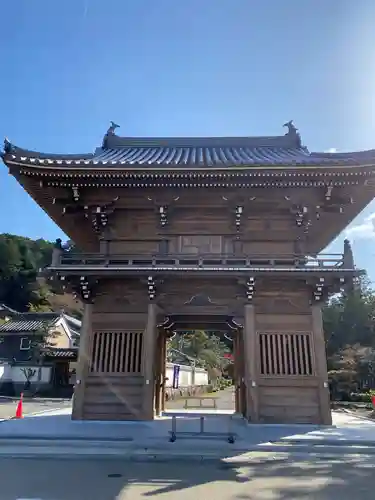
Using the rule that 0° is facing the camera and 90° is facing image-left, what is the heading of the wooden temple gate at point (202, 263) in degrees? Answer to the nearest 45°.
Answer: approximately 0°
